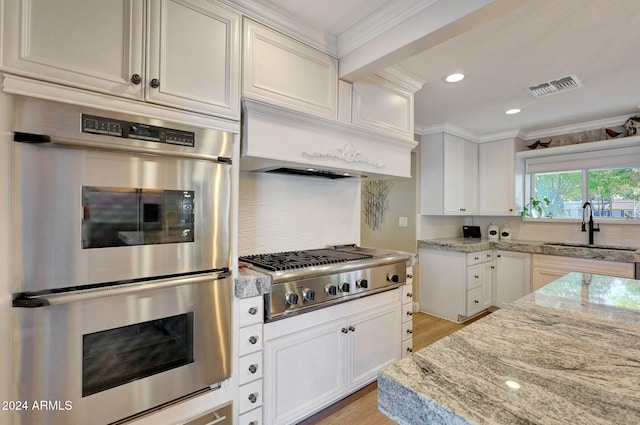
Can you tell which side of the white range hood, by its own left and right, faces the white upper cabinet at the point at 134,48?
right

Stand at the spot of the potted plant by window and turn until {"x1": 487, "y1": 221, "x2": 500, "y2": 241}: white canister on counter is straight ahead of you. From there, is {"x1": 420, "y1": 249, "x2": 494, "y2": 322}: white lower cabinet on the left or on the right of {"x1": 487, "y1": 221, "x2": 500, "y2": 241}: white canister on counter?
left

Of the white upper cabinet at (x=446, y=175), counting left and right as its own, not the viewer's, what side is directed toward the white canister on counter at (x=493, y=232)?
left

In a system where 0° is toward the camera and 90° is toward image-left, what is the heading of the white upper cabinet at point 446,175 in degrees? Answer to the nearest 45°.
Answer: approximately 315°

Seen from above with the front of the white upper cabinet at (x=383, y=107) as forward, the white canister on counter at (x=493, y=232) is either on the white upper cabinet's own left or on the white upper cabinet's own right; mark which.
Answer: on the white upper cabinet's own left

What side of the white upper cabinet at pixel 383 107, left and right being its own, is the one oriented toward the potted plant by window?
left

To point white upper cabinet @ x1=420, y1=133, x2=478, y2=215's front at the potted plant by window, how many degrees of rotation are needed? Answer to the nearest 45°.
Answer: approximately 90° to its left

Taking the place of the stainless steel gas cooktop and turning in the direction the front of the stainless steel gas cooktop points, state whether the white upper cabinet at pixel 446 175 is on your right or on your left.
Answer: on your left
